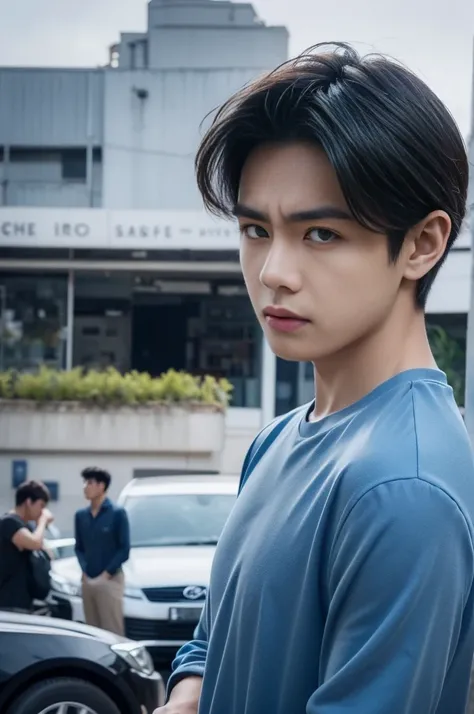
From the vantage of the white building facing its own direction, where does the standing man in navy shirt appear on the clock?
The standing man in navy shirt is roughly at 12 o'clock from the white building.

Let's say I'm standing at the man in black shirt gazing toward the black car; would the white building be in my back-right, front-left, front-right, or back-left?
back-left

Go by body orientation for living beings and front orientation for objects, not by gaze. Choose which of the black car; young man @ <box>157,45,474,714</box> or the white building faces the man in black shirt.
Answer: the white building

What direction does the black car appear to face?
to the viewer's right

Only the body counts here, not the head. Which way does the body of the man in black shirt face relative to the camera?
to the viewer's right

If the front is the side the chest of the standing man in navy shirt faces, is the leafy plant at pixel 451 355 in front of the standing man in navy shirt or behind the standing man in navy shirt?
behind

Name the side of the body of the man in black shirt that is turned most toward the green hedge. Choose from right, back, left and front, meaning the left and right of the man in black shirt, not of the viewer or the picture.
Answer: left

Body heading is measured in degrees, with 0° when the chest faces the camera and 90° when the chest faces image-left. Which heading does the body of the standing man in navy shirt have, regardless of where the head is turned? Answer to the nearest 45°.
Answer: approximately 45°

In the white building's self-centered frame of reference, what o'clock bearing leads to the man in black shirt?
The man in black shirt is roughly at 12 o'clock from the white building.
